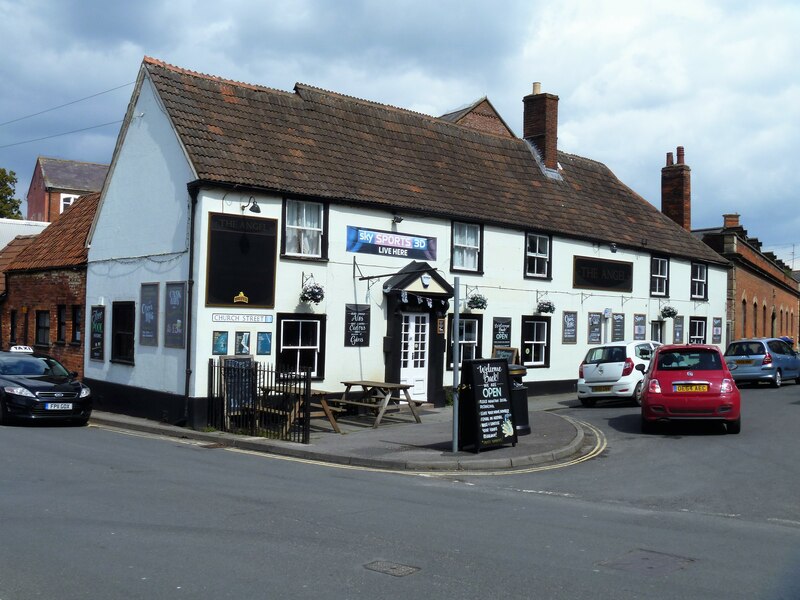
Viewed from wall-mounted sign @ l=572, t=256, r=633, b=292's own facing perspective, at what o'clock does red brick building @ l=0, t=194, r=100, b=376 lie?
The red brick building is roughly at 4 o'clock from the wall-mounted sign.

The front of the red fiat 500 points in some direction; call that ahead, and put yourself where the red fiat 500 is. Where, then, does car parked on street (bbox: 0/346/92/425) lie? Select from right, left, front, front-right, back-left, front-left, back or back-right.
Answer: left

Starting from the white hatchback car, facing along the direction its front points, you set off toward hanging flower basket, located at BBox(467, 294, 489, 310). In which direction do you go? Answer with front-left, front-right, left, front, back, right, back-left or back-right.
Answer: back-left

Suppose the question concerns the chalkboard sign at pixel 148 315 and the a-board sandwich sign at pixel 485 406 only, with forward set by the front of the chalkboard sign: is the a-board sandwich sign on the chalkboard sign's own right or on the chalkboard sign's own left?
on the chalkboard sign's own left

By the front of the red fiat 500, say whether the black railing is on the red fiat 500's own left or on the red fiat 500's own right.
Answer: on the red fiat 500's own left

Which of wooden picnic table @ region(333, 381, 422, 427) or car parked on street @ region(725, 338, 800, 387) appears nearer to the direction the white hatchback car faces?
the car parked on street

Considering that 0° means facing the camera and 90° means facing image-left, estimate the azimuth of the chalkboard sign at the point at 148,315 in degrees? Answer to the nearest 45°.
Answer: approximately 45°

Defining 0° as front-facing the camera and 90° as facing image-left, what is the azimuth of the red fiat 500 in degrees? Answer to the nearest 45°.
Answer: approximately 180°

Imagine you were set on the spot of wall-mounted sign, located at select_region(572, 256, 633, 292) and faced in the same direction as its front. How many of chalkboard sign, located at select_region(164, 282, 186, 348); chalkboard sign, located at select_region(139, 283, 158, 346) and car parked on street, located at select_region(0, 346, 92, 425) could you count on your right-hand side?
3

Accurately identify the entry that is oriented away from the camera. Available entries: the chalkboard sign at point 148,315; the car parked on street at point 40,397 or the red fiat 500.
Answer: the red fiat 500

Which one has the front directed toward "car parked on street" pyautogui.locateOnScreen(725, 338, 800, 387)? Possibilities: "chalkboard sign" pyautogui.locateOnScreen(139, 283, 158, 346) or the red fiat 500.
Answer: the red fiat 500

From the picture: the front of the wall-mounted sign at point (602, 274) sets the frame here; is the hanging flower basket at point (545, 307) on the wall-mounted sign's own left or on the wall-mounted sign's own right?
on the wall-mounted sign's own right

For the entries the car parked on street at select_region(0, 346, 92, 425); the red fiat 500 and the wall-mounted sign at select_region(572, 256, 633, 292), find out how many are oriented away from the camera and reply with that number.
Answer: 1

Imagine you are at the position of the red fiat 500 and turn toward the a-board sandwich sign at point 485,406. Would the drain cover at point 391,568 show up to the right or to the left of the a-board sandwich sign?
left

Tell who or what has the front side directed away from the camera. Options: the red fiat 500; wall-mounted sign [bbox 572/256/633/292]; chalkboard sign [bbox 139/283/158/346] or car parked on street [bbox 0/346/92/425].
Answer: the red fiat 500
